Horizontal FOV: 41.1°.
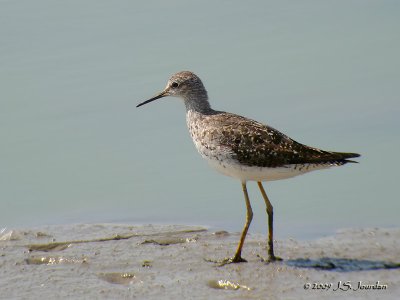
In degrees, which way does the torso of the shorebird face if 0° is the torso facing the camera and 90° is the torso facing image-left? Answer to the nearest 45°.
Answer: approximately 90°
